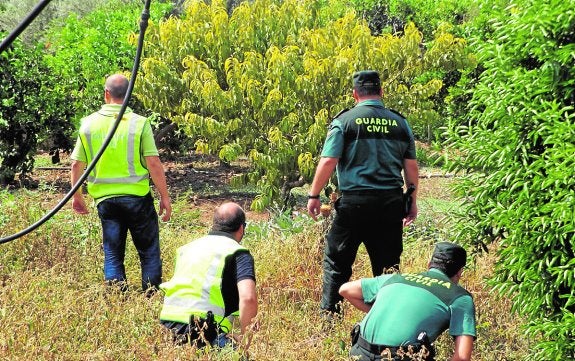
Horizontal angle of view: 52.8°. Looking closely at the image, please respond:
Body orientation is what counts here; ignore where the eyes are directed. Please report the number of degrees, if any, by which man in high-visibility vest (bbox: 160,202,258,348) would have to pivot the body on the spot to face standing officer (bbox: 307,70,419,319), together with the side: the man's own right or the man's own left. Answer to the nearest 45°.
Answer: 0° — they already face them

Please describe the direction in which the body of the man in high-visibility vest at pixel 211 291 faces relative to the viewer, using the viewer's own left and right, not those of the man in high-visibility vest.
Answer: facing away from the viewer and to the right of the viewer

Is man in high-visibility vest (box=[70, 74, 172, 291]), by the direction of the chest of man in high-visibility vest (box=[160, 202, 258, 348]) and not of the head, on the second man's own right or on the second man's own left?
on the second man's own left

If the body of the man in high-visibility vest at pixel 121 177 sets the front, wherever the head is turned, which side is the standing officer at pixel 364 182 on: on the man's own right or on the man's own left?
on the man's own right

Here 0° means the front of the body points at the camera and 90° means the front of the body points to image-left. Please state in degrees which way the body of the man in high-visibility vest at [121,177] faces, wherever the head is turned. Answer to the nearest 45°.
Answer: approximately 180°

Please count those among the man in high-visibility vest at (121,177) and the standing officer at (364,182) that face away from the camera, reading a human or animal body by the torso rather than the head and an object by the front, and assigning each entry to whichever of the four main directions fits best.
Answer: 2

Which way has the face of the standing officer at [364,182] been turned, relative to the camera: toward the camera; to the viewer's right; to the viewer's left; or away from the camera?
away from the camera

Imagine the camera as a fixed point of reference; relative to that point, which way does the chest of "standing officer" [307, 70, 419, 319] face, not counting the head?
away from the camera

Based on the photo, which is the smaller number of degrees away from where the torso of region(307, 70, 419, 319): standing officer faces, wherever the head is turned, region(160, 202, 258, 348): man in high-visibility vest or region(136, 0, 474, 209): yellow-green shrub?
the yellow-green shrub

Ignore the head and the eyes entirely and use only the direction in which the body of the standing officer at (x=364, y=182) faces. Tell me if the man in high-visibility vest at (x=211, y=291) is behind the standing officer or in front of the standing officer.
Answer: behind

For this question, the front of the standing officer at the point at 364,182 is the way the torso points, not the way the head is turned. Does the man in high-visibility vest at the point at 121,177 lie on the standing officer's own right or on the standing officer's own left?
on the standing officer's own left
